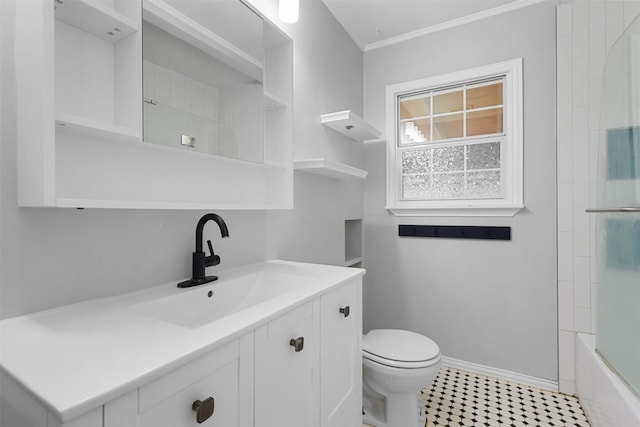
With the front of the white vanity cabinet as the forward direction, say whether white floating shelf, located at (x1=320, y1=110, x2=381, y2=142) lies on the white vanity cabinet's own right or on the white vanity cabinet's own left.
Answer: on the white vanity cabinet's own left

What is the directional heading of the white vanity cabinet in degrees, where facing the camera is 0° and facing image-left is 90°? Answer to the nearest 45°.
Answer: approximately 315°

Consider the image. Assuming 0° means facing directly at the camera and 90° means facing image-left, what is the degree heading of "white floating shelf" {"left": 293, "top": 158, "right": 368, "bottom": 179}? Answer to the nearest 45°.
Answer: approximately 315°

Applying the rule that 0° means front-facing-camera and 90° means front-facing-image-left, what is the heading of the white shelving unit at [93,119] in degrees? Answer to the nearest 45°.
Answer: approximately 315°

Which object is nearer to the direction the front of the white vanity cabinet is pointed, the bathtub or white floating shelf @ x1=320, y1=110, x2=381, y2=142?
the bathtub
